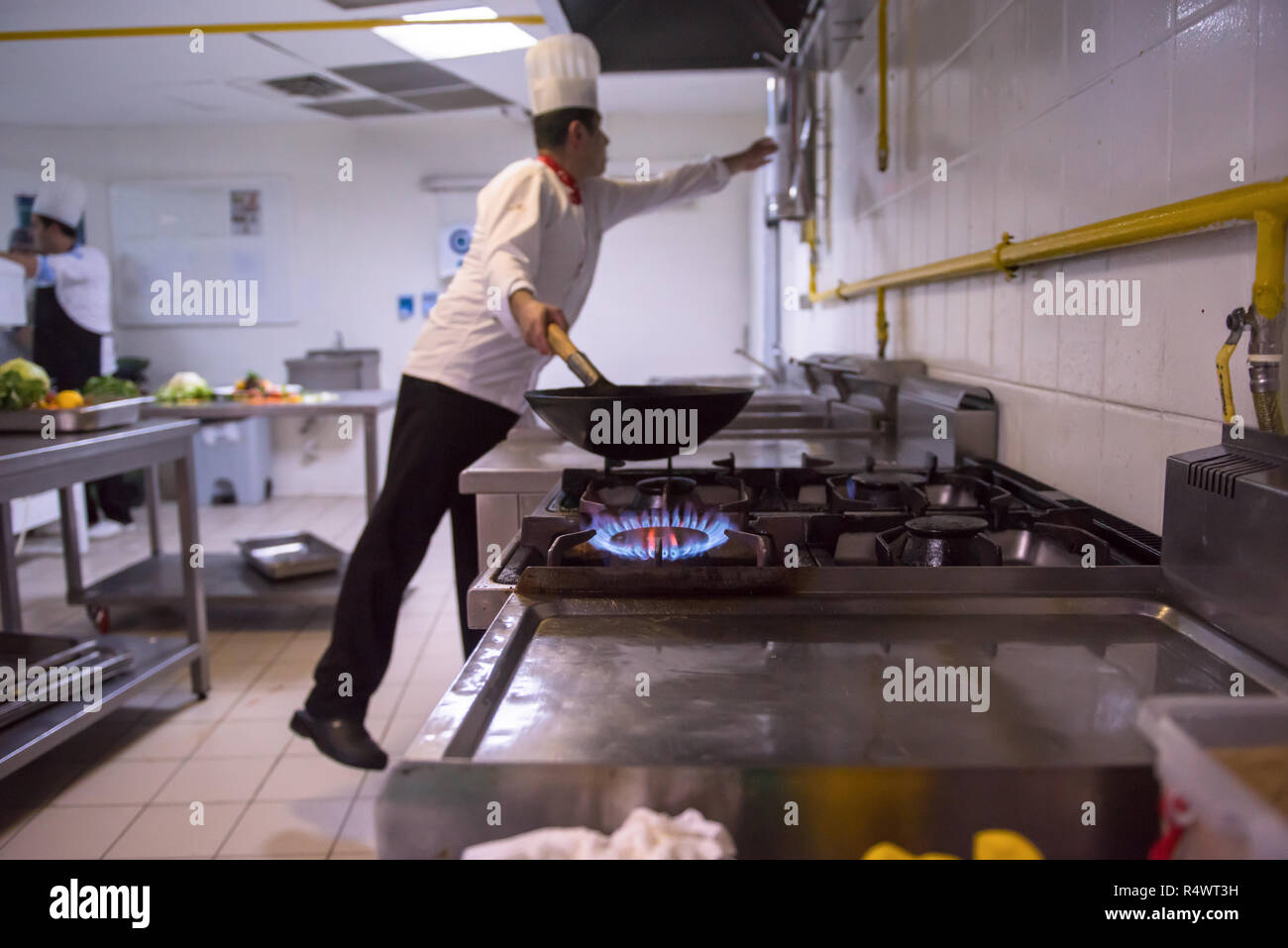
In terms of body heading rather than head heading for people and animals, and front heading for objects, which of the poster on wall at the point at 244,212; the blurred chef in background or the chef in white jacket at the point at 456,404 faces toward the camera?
the poster on wall

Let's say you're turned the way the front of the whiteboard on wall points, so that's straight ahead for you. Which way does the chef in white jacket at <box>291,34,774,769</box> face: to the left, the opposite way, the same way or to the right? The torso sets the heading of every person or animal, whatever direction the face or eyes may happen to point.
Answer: to the left

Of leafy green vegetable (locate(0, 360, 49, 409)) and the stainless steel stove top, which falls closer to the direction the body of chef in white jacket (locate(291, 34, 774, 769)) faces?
the stainless steel stove top

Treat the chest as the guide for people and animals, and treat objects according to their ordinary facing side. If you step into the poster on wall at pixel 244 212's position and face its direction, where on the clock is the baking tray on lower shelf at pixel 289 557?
The baking tray on lower shelf is roughly at 12 o'clock from the poster on wall.

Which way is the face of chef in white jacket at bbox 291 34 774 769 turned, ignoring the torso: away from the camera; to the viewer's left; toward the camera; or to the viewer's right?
to the viewer's right

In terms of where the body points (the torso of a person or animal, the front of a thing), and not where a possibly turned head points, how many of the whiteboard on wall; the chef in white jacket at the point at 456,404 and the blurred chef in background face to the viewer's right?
1

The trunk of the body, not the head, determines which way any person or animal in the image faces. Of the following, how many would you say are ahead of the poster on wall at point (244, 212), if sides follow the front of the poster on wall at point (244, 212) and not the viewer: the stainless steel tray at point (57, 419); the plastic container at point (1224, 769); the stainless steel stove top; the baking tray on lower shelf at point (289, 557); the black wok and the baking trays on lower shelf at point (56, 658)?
6

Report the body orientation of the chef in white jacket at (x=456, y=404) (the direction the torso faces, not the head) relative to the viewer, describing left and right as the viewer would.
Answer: facing to the right of the viewer

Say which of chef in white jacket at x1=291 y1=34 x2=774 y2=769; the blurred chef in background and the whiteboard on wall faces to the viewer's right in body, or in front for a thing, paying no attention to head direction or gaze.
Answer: the chef in white jacket

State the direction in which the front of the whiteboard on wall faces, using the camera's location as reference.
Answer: facing the viewer

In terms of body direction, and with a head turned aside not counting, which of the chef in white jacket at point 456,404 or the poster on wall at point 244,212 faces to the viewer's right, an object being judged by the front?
the chef in white jacket

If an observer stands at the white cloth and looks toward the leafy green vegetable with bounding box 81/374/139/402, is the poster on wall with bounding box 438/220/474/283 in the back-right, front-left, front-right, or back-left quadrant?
front-right

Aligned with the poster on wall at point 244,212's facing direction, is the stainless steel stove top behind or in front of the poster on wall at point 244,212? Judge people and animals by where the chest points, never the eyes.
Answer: in front

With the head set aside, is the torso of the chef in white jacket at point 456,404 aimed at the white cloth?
no

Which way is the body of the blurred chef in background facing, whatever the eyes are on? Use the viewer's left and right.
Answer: facing to the left of the viewer

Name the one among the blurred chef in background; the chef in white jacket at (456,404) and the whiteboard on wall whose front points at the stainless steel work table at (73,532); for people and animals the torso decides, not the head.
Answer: the whiteboard on wall

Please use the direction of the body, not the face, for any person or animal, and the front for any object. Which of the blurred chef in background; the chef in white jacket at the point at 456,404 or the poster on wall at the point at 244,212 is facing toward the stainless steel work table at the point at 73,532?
the poster on wall

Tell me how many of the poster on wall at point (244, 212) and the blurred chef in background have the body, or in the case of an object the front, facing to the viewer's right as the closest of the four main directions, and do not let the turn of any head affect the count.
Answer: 0
